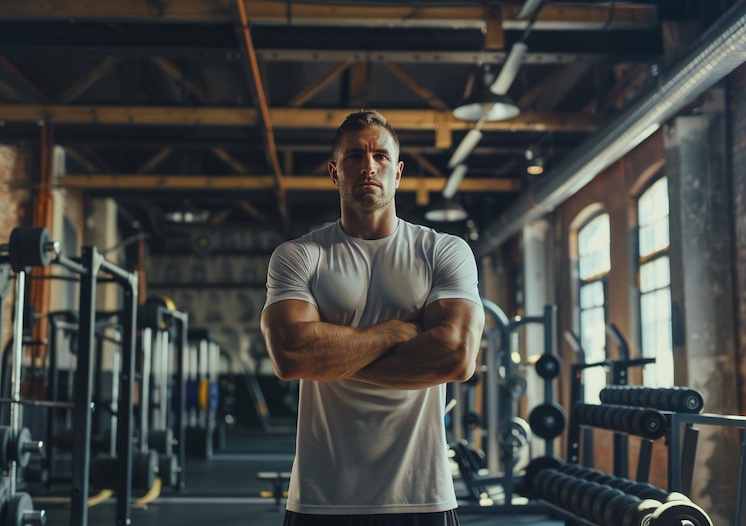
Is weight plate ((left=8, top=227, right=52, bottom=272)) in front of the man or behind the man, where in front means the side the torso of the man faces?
behind

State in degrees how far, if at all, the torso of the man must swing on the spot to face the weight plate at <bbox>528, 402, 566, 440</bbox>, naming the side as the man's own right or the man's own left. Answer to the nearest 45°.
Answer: approximately 180°

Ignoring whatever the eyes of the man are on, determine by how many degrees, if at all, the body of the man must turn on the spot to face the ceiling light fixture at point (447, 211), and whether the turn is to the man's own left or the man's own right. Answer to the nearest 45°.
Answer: approximately 180°

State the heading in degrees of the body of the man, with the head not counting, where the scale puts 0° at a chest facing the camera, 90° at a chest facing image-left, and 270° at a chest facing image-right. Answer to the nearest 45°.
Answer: approximately 0°

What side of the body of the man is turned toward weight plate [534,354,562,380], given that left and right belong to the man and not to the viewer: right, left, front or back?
back

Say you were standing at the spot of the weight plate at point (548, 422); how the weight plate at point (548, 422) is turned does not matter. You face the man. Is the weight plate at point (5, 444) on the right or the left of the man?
right

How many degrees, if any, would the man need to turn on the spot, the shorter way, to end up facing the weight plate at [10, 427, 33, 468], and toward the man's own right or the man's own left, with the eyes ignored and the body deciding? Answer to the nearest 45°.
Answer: approximately 135° to the man's own right

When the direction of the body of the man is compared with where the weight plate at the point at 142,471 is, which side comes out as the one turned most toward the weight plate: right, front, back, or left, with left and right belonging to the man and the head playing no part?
back

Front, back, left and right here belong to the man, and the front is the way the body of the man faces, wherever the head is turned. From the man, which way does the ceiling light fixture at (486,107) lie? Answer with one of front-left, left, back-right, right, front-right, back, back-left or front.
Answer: back

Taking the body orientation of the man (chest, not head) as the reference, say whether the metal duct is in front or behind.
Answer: behind
